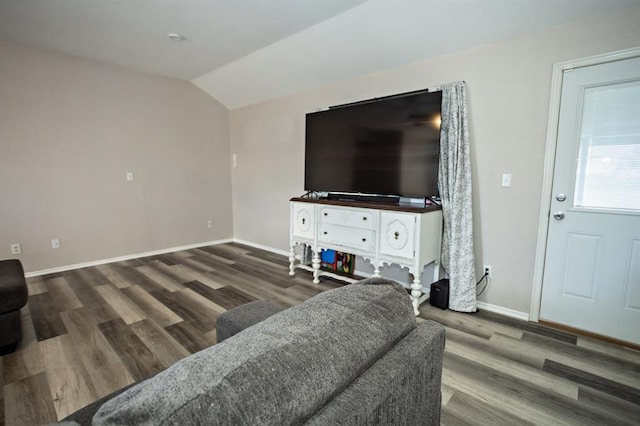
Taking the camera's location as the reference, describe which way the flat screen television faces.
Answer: facing the viewer and to the left of the viewer

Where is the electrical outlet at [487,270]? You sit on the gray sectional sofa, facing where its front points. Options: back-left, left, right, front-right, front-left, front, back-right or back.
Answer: right

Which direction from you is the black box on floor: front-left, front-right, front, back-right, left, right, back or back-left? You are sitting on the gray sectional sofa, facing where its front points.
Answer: right

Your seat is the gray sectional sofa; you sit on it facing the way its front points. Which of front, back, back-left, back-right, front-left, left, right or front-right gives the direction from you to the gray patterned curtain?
right

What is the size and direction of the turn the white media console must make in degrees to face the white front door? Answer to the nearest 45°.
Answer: approximately 135° to its left

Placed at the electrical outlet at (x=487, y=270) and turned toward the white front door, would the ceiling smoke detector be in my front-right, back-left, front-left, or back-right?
back-right

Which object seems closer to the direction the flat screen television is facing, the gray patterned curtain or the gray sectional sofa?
the gray sectional sofa

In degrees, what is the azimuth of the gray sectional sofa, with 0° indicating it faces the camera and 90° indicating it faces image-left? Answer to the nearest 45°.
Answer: approximately 135°

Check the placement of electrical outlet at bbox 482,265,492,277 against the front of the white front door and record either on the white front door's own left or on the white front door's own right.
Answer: on the white front door's own right
